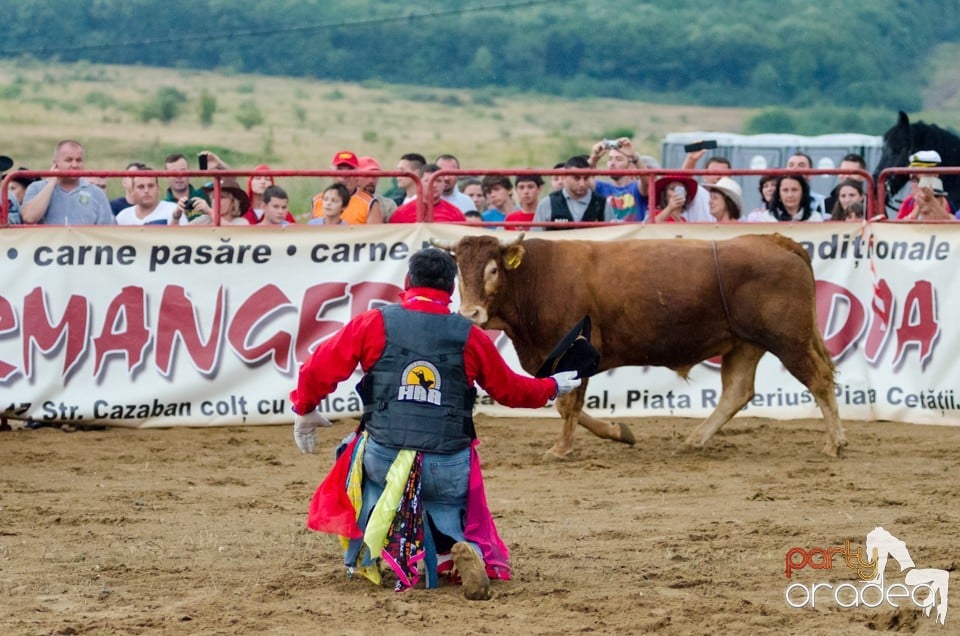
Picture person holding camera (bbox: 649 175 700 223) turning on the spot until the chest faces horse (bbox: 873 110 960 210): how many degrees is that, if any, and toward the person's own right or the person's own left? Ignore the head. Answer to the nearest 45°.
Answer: approximately 135° to the person's own left

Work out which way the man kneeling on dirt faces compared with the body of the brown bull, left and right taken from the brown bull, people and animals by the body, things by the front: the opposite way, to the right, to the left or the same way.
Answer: to the right

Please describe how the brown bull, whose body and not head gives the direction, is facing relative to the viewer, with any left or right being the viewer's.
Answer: facing to the left of the viewer

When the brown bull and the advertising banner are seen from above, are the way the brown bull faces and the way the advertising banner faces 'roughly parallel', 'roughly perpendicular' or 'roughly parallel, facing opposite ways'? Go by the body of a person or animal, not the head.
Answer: roughly perpendicular

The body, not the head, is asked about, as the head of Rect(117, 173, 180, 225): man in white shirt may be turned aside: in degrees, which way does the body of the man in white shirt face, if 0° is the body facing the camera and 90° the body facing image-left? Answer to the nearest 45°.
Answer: approximately 0°

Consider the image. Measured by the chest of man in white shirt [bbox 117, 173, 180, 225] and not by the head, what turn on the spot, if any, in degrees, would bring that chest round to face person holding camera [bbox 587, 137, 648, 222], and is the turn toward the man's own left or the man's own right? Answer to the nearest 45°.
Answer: approximately 90° to the man's own left

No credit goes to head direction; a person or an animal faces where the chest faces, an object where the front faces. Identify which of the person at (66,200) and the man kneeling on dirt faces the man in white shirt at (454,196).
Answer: the man kneeling on dirt

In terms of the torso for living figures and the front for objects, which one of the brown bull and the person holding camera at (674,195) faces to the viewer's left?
the brown bull

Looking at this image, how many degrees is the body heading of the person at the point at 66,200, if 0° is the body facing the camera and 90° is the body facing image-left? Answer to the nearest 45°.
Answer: approximately 0°

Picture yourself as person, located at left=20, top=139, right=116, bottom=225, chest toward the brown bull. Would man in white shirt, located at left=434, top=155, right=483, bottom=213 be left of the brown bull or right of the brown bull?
left

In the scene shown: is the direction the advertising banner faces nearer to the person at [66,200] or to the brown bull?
the brown bull

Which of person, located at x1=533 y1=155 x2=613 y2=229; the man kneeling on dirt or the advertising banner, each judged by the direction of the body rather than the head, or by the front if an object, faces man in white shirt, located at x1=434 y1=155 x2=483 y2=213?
the man kneeling on dirt

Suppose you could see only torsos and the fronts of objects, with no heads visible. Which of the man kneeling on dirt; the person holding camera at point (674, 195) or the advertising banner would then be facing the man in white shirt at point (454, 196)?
the man kneeling on dirt

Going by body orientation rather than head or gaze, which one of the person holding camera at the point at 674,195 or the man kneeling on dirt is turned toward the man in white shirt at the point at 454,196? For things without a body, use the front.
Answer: the man kneeling on dirt

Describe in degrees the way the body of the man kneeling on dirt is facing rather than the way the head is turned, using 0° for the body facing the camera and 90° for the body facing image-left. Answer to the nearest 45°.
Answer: approximately 180°
